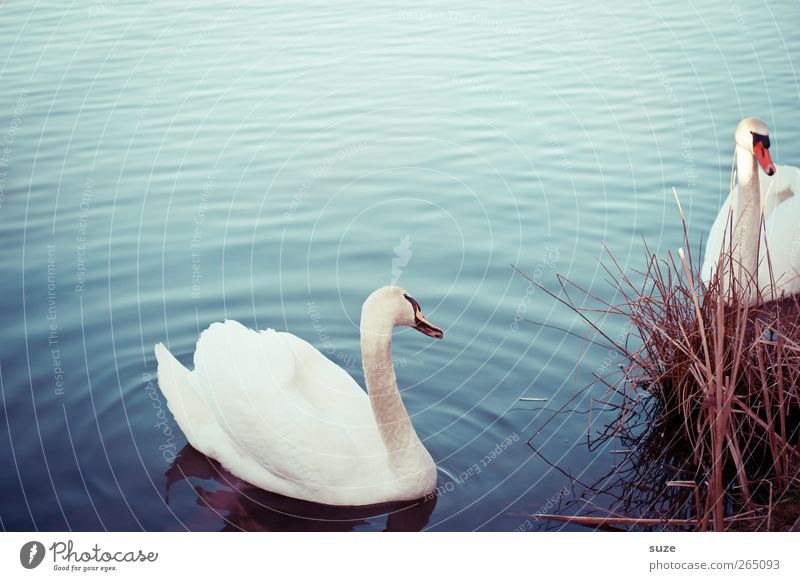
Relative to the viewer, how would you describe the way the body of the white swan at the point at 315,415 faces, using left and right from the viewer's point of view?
facing to the right of the viewer

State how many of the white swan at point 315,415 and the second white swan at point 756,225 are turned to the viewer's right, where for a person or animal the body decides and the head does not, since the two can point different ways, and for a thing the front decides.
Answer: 1

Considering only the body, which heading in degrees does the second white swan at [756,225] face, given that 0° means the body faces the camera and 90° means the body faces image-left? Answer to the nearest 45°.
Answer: approximately 0°

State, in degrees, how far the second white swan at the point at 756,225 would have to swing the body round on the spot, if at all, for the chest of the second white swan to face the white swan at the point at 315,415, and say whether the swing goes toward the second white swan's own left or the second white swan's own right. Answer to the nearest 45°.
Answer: approximately 45° to the second white swan's own right
